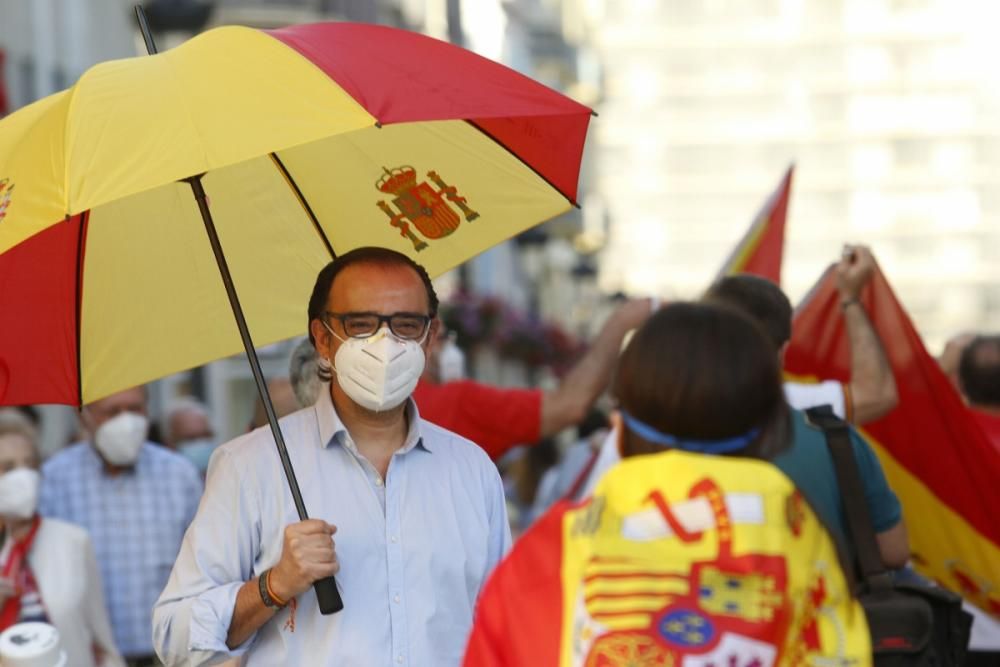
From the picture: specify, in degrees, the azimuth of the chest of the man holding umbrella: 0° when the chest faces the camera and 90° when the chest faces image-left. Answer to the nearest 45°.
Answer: approximately 0°

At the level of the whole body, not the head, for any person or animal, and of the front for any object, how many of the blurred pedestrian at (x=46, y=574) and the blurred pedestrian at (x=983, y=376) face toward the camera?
1

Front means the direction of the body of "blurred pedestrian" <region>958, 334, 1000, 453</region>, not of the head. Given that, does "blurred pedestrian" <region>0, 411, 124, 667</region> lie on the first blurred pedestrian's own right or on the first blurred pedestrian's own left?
on the first blurred pedestrian's own left

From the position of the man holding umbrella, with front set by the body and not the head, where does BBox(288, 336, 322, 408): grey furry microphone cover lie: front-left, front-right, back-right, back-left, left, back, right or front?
back

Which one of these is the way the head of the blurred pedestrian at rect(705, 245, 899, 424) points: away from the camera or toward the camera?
away from the camera
